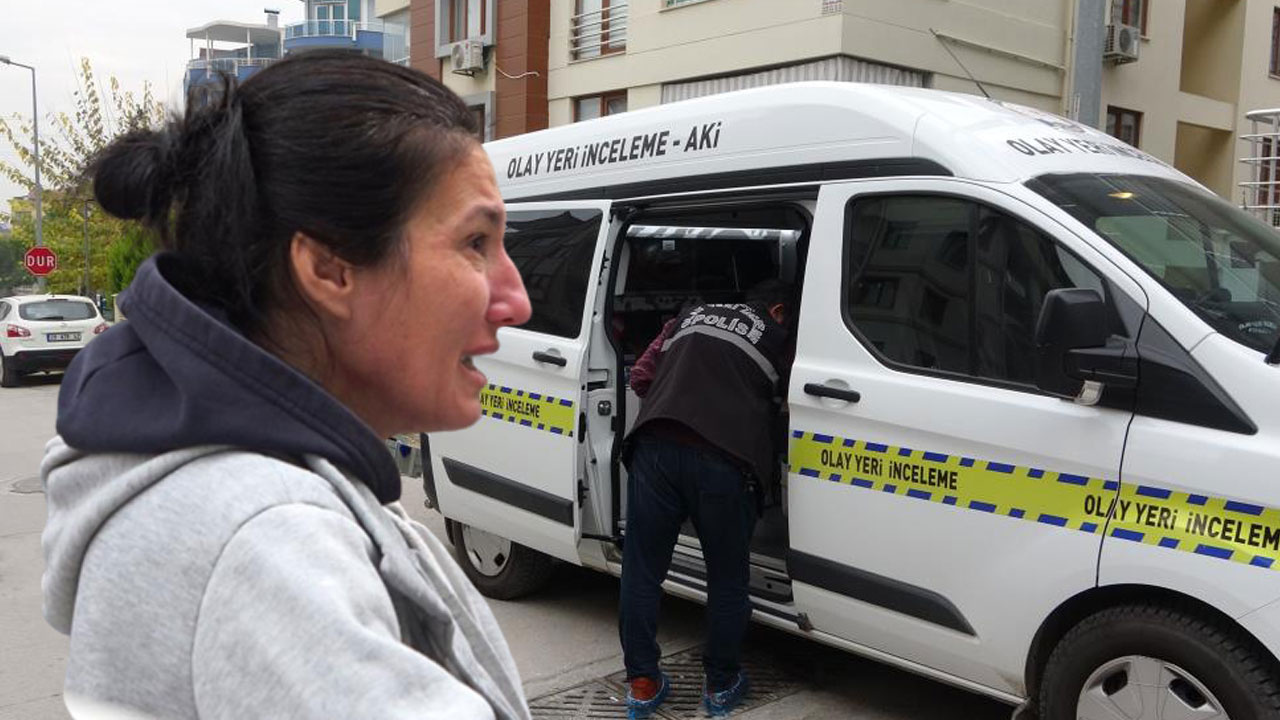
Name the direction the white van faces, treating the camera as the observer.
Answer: facing the viewer and to the right of the viewer

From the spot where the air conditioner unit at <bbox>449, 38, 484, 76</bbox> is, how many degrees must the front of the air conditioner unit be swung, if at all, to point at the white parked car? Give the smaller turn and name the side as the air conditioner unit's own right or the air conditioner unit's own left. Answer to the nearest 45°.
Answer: approximately 45° to the air conditioner unit's own right

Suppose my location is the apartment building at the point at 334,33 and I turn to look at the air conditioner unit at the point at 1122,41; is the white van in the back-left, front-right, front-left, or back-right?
front-right

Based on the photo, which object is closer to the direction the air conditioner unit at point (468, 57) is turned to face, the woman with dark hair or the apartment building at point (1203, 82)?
the woman with dark hair

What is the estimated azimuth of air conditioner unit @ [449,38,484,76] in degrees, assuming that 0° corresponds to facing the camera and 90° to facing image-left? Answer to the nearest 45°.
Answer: approximately 45°

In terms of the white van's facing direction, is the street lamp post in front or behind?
behind

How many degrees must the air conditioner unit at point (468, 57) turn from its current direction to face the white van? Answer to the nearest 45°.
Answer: approximately 45° to its left

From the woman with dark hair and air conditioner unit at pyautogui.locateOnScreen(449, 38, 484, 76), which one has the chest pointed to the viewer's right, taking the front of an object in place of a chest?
the woman with dark hair

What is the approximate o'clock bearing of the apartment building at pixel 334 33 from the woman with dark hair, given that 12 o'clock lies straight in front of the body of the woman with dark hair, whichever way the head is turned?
The apartment building is roughly at 9 o'clock from the woman with dark hair.

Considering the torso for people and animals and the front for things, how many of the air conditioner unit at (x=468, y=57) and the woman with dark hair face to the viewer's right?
1

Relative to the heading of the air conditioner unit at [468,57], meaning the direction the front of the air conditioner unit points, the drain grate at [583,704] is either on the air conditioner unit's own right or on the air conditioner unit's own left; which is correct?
on the air conditioner unit's own left

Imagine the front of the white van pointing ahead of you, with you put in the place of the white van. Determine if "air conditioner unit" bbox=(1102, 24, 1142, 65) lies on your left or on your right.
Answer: on your left

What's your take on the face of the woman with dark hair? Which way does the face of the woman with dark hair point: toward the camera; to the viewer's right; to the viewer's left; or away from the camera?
to the viewer's right

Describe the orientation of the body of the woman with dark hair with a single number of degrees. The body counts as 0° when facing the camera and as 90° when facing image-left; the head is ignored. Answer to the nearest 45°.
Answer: approximately 270°
